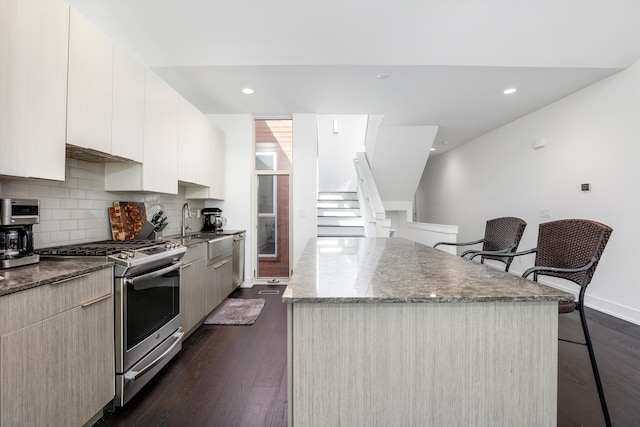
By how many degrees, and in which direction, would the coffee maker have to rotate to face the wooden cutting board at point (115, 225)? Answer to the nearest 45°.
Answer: approximately 90° to its left

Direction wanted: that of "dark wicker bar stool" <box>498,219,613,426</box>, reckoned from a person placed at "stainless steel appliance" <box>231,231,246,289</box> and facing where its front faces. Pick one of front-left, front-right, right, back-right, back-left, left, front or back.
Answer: front-right

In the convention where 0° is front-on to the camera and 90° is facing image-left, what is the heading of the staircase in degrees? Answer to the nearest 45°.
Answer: approximately 0°

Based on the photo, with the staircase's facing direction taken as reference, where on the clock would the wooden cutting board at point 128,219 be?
The wooden cutting board is roughly at 1 o'clock from the staircase.

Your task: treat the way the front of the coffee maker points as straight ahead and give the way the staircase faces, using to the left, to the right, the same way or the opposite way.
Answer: to the right

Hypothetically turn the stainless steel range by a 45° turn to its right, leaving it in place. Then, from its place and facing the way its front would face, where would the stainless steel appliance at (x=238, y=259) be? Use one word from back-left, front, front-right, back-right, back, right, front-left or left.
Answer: back-left

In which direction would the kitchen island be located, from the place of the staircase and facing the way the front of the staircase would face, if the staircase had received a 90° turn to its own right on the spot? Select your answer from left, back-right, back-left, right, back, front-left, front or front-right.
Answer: left

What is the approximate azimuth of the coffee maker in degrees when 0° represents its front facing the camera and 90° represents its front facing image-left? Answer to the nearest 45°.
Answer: approximately 315°

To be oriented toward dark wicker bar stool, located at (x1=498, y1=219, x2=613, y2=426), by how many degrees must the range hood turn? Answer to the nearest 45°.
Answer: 0° — it already faces it

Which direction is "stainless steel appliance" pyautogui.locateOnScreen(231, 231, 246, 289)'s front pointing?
to the viewer's right

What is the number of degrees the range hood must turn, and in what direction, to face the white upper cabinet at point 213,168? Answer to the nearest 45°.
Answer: approximately 90° to its left

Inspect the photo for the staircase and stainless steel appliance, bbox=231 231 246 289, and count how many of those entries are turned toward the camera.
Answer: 1
